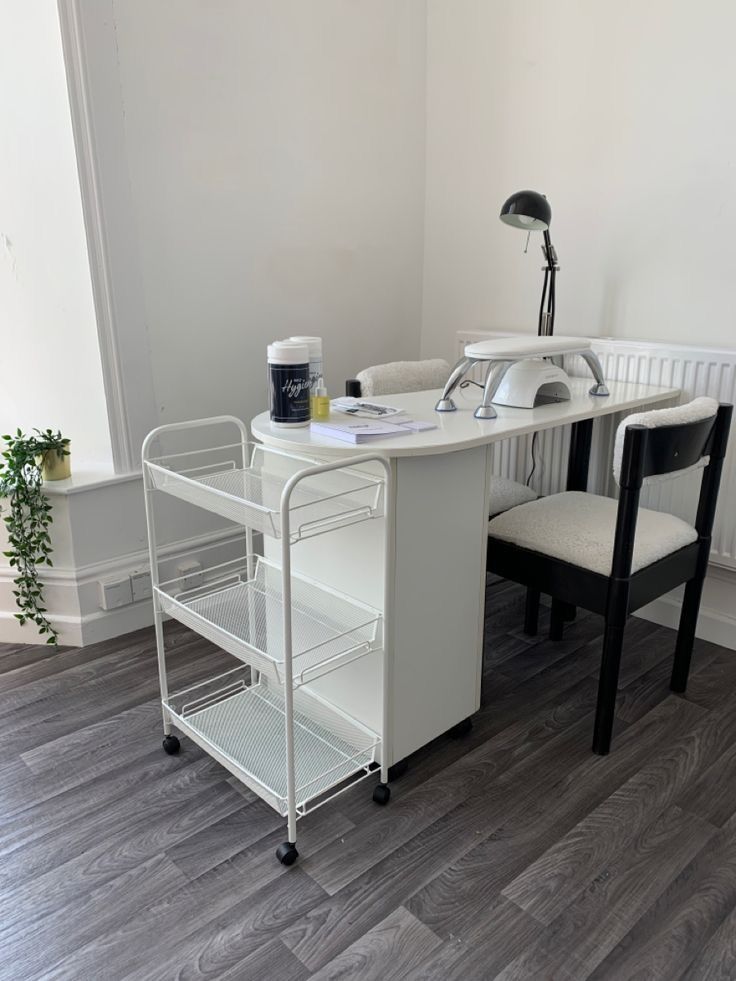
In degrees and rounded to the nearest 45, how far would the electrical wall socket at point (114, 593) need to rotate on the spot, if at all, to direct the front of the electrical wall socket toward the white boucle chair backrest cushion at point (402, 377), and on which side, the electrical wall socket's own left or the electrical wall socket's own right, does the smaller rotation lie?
approximately 45° to the electrical wall socket's own left

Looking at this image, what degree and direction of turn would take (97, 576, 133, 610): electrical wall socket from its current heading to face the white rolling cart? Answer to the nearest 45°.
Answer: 0° — it already faces it

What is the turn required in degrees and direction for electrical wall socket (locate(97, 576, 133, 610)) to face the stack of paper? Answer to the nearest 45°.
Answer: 0° — it already faces it

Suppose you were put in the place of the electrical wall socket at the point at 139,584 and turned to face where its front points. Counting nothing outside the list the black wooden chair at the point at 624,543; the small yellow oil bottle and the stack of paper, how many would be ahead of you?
3
